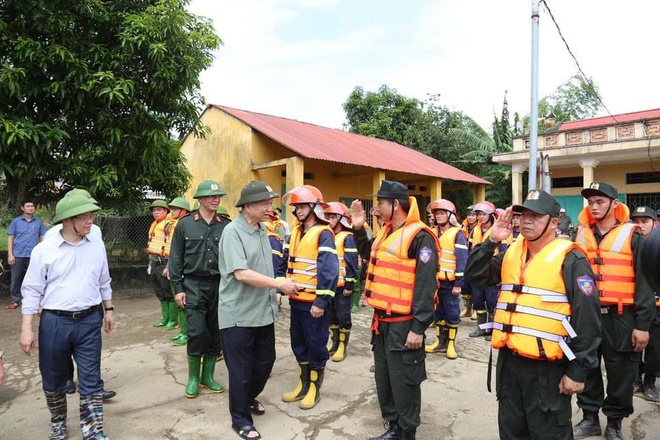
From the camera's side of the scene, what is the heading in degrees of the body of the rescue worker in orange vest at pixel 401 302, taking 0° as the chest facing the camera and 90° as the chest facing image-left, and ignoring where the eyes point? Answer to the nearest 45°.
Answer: approximately 45°

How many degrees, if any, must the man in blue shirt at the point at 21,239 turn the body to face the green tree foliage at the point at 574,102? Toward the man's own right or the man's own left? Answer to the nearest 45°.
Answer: approximately 90° to the man's own left

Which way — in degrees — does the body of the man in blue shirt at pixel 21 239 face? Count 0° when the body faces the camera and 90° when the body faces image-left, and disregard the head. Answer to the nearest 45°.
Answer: approximately 0°

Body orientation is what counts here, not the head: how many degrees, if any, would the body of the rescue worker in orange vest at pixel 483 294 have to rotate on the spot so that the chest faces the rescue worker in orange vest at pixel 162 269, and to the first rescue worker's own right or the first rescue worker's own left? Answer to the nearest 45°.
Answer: approximately 45° to the first rescue worker's own right

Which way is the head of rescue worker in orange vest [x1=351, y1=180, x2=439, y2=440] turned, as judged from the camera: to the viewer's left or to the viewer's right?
to the viewer's left

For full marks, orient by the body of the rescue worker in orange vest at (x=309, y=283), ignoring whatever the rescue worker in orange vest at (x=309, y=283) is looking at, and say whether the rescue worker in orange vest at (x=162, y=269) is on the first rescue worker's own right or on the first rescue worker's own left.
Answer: on the first rescue worker's own right

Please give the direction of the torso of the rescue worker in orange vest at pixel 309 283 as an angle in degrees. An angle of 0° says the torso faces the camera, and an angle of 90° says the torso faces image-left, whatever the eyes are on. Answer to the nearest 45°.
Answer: approximately 45°

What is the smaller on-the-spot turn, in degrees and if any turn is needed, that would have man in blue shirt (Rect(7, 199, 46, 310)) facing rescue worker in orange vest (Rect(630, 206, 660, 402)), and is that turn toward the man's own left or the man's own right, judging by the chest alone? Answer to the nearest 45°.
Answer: approximately 45° to the man's own left

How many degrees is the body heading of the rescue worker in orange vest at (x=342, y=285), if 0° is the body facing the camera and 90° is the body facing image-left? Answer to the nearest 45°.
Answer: approximately 45°
